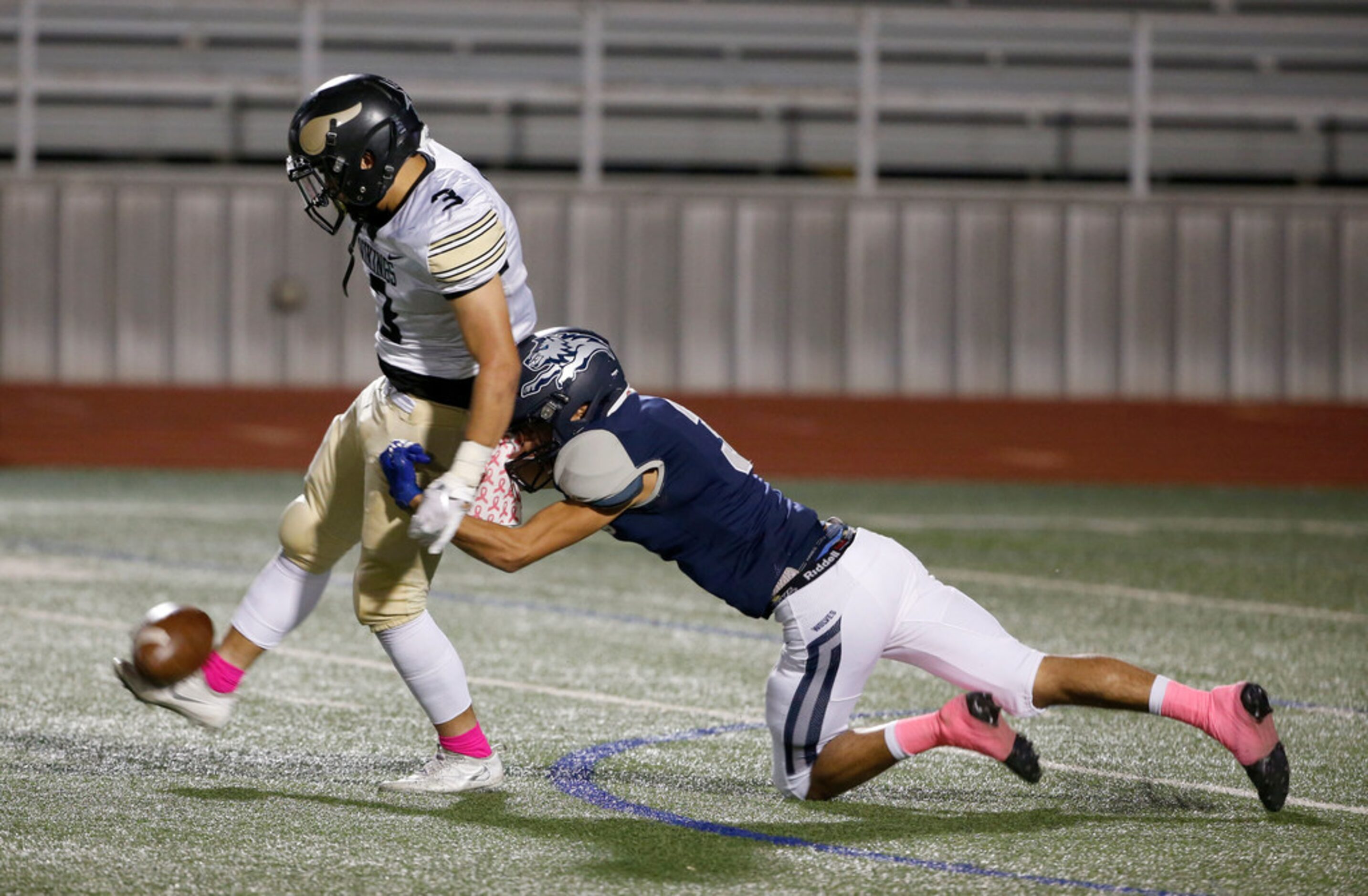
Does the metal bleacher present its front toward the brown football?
yes

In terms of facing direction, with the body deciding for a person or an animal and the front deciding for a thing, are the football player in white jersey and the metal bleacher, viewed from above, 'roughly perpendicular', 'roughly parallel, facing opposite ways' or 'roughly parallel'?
roughly perpendicular

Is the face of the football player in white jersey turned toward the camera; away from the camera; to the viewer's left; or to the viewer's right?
to the viewer's left

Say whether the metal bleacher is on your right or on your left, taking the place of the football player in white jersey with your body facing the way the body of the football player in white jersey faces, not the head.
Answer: on your right

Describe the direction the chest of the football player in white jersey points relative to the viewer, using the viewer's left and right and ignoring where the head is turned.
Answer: facing to the left of the viewer

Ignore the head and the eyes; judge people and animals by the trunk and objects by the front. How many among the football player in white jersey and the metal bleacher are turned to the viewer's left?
1

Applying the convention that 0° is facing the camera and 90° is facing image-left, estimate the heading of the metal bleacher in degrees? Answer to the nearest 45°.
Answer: approximately 0°

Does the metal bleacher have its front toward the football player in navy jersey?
yes
